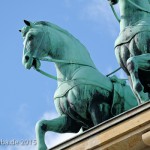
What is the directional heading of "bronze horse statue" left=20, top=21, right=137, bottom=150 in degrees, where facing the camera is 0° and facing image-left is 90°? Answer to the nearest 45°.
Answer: approximately 45°
